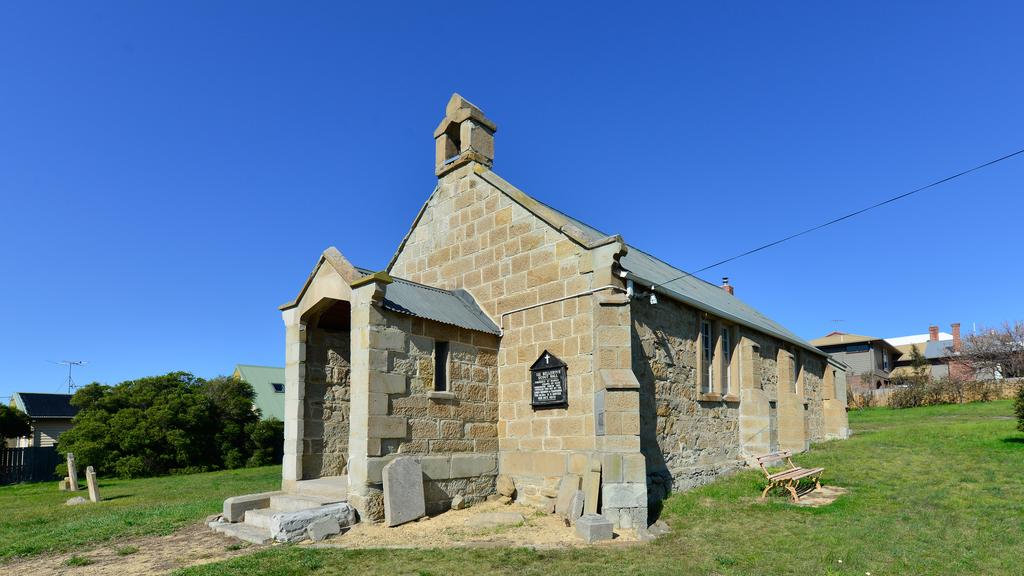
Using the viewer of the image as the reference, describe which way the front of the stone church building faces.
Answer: facing the viewer and to the left of the viewer

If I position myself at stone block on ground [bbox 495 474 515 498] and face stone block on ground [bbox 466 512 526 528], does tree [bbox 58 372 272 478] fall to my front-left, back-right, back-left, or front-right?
back-right

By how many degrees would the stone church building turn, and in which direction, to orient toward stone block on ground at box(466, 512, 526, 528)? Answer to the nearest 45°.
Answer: approximately 45° to its left

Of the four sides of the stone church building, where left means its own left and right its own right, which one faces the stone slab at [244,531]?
front

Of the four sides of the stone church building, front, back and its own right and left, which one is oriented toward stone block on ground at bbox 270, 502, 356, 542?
front

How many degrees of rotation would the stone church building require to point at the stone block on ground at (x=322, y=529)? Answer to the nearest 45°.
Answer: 0° — it already faces it

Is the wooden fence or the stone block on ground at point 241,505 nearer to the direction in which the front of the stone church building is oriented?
the stone block on ground

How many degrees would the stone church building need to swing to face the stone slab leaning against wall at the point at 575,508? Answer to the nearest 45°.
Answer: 0° — it already faces it

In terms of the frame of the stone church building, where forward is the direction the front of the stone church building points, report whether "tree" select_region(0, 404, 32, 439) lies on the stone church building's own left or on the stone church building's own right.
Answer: on the stone church building's own right
